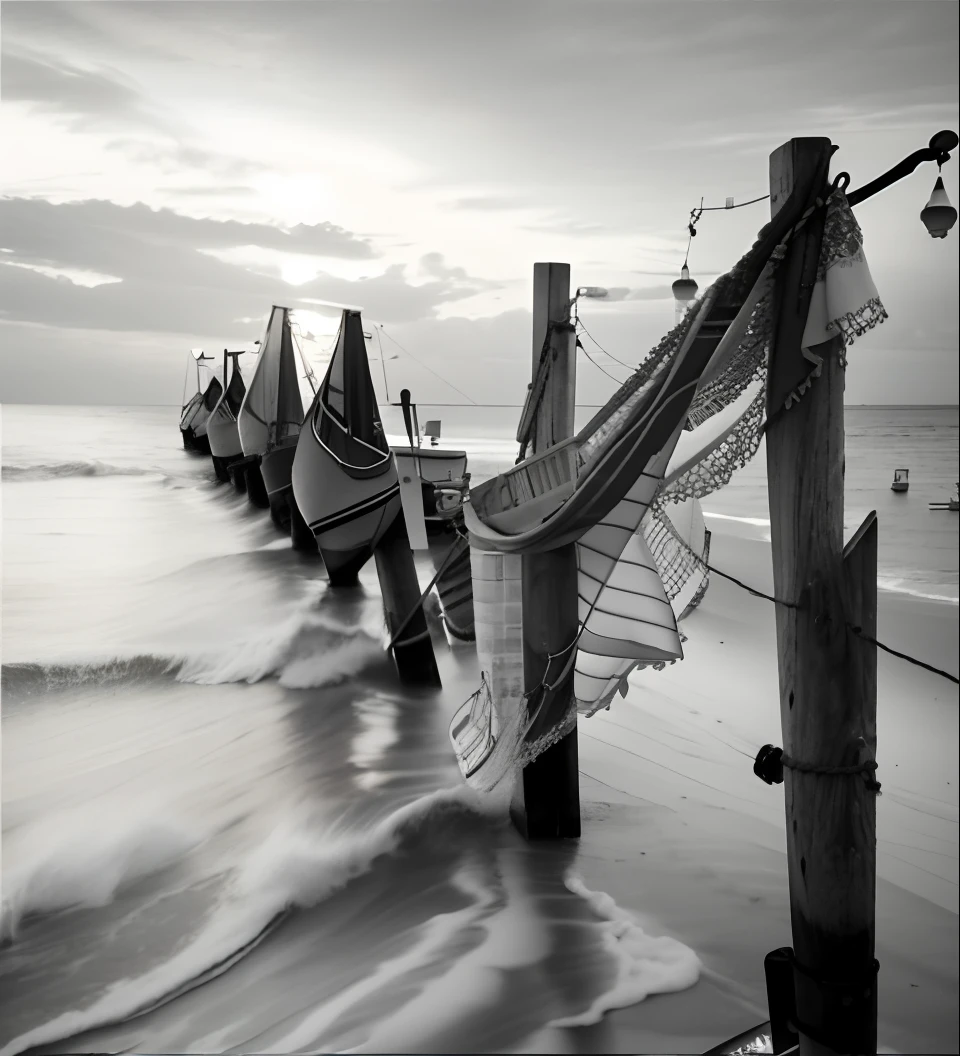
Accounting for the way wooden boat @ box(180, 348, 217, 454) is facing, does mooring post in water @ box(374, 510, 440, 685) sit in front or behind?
in front

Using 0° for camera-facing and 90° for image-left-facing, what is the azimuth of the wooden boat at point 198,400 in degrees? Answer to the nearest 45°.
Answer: approximately 0°

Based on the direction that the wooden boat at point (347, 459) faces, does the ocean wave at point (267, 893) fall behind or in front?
in front

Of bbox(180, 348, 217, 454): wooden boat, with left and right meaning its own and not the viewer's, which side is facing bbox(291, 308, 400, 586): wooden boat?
front

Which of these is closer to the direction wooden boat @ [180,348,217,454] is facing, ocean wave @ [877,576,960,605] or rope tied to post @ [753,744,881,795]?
the rope tied to post

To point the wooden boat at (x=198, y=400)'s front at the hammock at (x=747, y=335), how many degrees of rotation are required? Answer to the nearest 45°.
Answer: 0° — it already faces it

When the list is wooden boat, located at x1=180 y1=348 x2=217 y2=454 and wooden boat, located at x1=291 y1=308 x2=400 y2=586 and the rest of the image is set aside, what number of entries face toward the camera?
2

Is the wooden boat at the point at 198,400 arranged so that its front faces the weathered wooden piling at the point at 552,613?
yes

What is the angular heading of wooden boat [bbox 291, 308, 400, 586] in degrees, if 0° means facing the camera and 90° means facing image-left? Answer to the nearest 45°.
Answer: approximately 0°

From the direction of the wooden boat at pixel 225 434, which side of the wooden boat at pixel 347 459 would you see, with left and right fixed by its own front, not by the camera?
back
